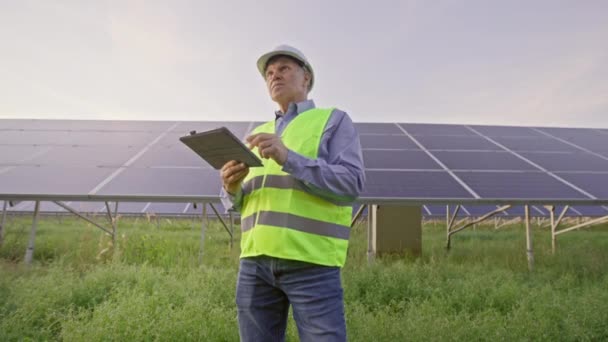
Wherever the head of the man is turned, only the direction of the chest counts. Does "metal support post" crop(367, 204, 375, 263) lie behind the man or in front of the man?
behind

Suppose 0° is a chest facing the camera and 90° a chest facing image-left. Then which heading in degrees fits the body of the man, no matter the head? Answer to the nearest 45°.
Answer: approximately 45°
